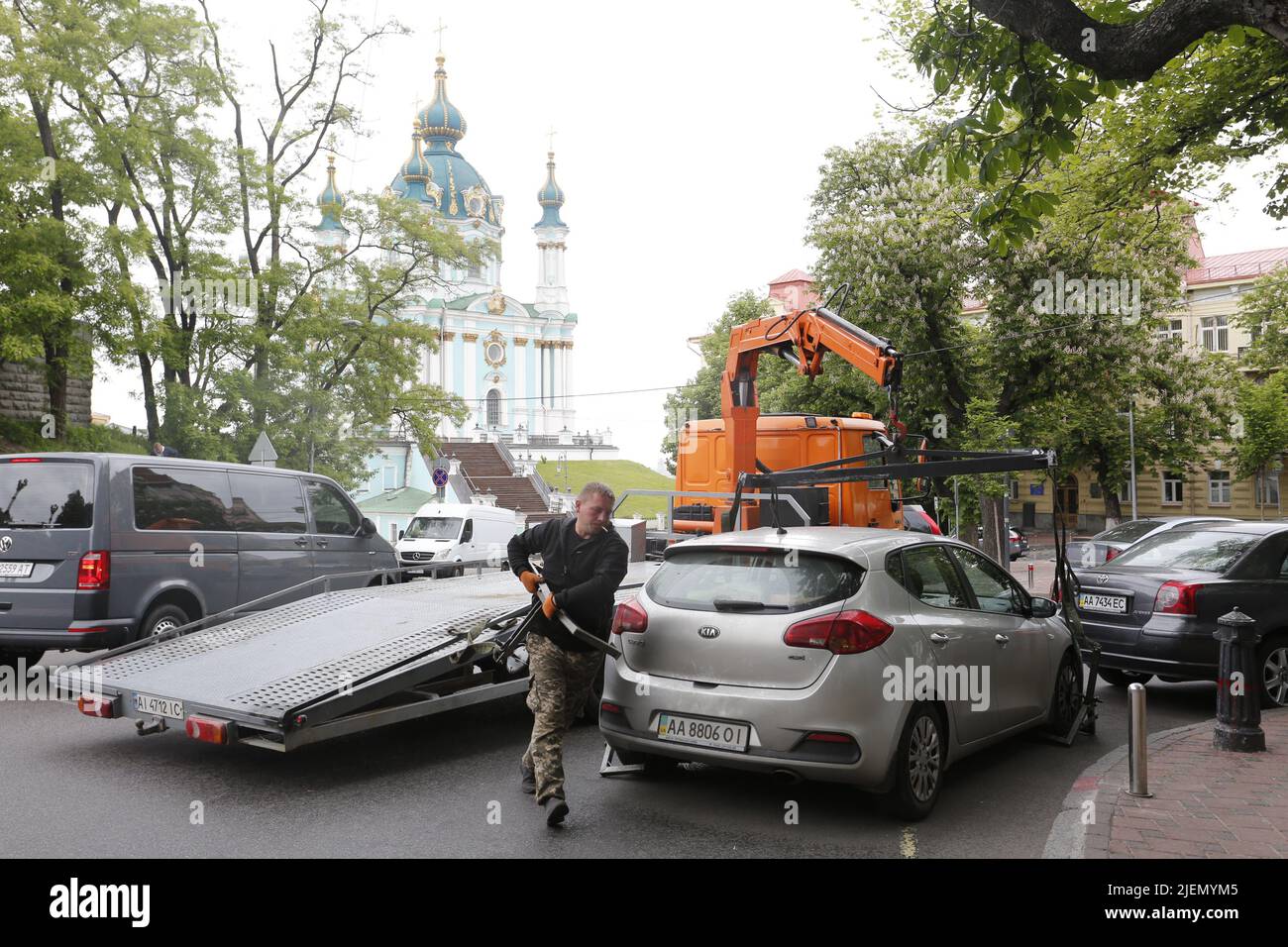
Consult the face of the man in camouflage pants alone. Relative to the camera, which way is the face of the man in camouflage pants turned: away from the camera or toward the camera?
toward the camera

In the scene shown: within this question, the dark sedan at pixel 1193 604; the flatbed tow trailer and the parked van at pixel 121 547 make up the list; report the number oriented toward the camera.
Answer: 0

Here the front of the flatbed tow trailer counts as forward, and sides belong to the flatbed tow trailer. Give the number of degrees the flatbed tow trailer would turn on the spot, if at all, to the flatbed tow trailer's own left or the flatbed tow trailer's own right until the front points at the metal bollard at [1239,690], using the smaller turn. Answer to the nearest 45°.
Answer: approximately 45° to the flatbed tow trailer's own right

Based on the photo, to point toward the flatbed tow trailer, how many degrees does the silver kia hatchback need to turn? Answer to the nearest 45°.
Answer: approximately 135° to its left

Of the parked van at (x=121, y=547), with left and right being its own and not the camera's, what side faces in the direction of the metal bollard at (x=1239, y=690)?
right

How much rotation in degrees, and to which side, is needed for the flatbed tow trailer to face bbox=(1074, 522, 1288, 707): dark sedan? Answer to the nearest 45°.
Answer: approximately 45° to its right

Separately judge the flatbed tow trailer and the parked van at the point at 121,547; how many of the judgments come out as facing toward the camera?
0

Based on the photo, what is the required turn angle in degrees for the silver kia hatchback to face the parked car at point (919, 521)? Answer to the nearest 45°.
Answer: approximately 45° to its left

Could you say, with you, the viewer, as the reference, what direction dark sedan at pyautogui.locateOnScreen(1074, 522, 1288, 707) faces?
facing away from the viewer and to the right of the viewer

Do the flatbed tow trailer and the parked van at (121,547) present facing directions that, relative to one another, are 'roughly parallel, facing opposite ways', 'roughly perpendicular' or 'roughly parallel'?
roughly parallel

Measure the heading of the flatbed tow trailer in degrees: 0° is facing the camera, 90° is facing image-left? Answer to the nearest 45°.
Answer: approximately 225°

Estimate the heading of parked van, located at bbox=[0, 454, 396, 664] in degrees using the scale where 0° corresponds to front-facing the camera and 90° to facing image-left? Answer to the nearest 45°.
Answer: approximately 225°

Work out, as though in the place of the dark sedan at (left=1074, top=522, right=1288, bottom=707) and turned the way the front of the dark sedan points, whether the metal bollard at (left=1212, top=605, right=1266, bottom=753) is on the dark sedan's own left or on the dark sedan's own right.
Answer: on the dark sedan's own right

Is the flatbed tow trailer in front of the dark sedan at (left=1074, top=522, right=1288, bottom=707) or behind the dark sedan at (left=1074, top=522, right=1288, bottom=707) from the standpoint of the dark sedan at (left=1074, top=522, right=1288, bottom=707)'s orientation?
behind

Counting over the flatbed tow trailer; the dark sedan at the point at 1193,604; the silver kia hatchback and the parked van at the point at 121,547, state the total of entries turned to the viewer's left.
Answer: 0

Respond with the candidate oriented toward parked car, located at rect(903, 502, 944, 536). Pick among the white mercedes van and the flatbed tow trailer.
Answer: the flatbed tow trailer
